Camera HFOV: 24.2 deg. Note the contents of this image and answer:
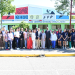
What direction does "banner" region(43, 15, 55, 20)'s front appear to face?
toward the camera
